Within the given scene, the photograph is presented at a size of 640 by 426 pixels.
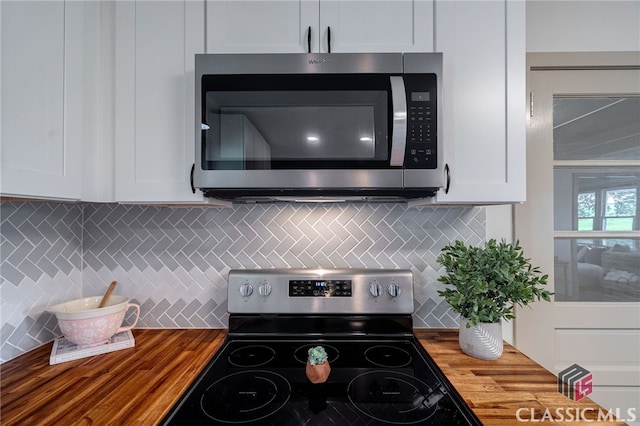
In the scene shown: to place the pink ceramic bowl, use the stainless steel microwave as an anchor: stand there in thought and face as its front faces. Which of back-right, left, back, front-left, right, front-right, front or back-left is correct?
right

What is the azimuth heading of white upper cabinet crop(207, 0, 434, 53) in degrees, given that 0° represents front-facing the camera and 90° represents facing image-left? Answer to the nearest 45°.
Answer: approximately 0°

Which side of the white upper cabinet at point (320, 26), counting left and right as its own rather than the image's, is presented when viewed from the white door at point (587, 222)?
left

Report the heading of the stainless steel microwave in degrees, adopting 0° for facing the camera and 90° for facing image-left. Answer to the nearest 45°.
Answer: approximately 0°

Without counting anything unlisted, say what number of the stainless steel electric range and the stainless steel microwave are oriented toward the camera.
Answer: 2
